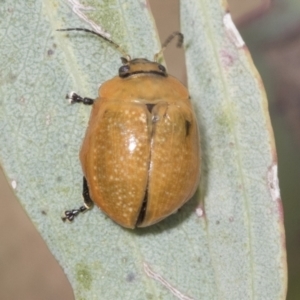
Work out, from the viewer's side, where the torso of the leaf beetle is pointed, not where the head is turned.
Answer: away from the camera
